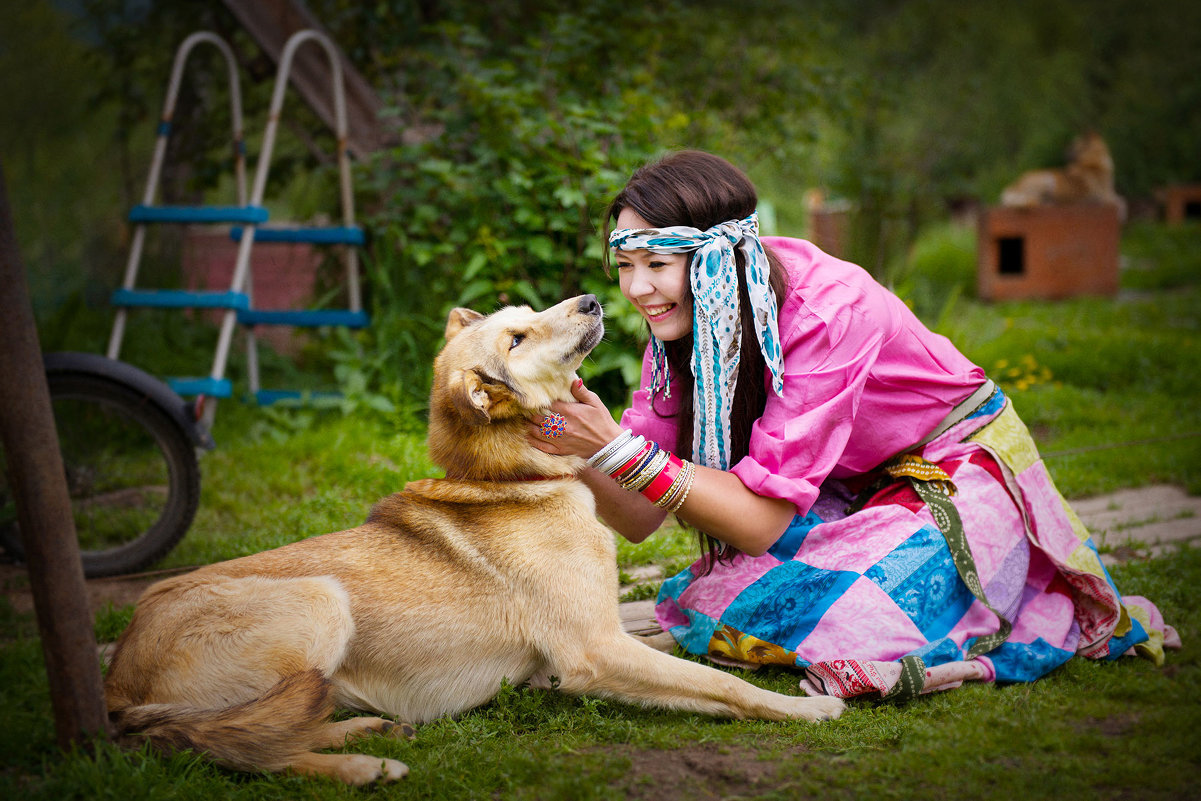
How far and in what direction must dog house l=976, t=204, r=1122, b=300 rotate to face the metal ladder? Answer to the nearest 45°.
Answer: approximately 45° to its right

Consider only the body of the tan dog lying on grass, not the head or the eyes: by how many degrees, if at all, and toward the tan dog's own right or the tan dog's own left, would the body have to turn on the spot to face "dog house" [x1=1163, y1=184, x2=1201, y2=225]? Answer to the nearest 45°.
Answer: approximately 45° to the tan dog's own left

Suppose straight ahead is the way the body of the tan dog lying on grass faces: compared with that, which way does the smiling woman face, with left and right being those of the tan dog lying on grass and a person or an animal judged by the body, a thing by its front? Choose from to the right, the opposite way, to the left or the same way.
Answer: the opposite way

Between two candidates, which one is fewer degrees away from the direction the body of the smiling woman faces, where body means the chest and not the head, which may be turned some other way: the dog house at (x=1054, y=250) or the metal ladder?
the metal ladder

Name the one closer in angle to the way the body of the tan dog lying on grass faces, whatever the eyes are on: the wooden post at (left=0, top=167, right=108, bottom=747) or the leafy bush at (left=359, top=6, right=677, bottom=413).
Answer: the leafy bush

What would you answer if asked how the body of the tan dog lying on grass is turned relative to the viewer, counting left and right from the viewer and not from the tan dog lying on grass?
facing to the right of the viewer

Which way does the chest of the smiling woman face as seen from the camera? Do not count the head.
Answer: to the viewer's left
